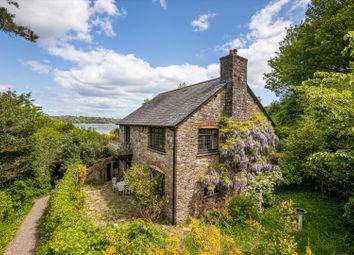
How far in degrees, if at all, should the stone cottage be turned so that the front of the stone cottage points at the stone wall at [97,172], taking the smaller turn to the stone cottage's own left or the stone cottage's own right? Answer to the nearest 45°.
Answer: approximately 90° to the stone cottage's own right

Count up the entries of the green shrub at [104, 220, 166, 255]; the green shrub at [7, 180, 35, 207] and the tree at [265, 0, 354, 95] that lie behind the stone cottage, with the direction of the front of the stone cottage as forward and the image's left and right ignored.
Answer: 1

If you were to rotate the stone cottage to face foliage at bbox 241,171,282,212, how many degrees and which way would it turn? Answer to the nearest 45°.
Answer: approximately 135° to its left

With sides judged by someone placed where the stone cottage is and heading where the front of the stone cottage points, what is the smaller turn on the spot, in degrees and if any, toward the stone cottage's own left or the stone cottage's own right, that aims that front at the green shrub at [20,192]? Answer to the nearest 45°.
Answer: approximately 45° to the stone cottage's own right

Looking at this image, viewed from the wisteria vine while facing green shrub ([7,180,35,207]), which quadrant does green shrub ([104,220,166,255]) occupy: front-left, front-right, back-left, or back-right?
front-left

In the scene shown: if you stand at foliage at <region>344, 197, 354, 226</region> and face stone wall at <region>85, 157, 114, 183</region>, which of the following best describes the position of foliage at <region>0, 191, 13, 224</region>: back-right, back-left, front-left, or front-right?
front-left

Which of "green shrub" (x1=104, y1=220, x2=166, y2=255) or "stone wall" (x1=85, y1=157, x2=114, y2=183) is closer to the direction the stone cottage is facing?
the green shrub

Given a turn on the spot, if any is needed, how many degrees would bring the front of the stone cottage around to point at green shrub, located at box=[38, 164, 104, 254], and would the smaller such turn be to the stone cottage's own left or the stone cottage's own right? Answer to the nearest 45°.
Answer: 0° — it already faces it

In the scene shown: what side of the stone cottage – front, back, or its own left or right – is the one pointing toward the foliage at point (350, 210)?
left

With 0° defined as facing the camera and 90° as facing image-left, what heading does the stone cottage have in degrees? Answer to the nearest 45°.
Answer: approximately 45°

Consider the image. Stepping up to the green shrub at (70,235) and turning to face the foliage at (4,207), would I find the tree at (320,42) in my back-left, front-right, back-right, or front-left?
back-right

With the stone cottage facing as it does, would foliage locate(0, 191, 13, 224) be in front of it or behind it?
in front

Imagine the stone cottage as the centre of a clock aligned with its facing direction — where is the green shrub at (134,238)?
The green shrub is roughly at 11 o'clock from the stone cottage.
